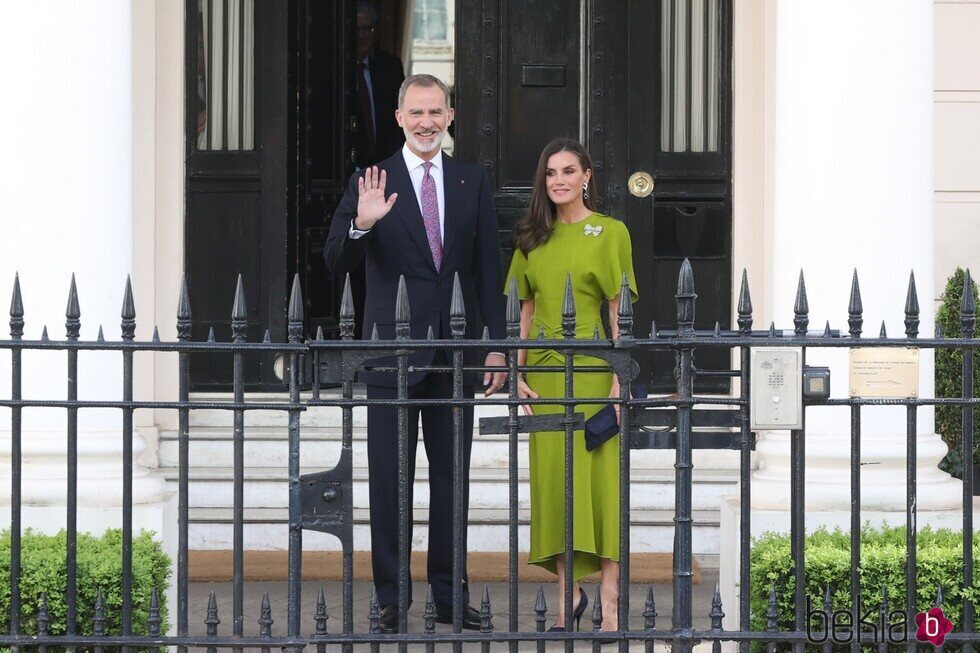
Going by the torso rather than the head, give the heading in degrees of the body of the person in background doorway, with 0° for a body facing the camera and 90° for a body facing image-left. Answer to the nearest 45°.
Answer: approximately 0°

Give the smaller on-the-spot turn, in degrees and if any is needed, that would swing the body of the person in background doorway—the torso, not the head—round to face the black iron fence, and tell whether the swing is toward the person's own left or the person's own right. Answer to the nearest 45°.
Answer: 0° — they already face it

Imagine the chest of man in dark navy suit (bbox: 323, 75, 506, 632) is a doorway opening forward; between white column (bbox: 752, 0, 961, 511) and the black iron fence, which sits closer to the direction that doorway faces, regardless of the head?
the black iron fence

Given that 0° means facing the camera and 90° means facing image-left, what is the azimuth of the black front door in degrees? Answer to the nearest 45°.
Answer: approximately 0°

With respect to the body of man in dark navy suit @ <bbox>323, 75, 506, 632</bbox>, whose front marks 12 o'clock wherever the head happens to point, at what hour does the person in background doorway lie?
The person in background doorway is roughly at 6 o'clock from the man in dark navy suit.

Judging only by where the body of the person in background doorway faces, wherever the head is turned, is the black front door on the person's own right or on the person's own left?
on the person's own left

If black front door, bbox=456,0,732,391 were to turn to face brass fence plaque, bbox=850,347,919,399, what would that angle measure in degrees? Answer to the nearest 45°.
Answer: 0° — it already faces it
